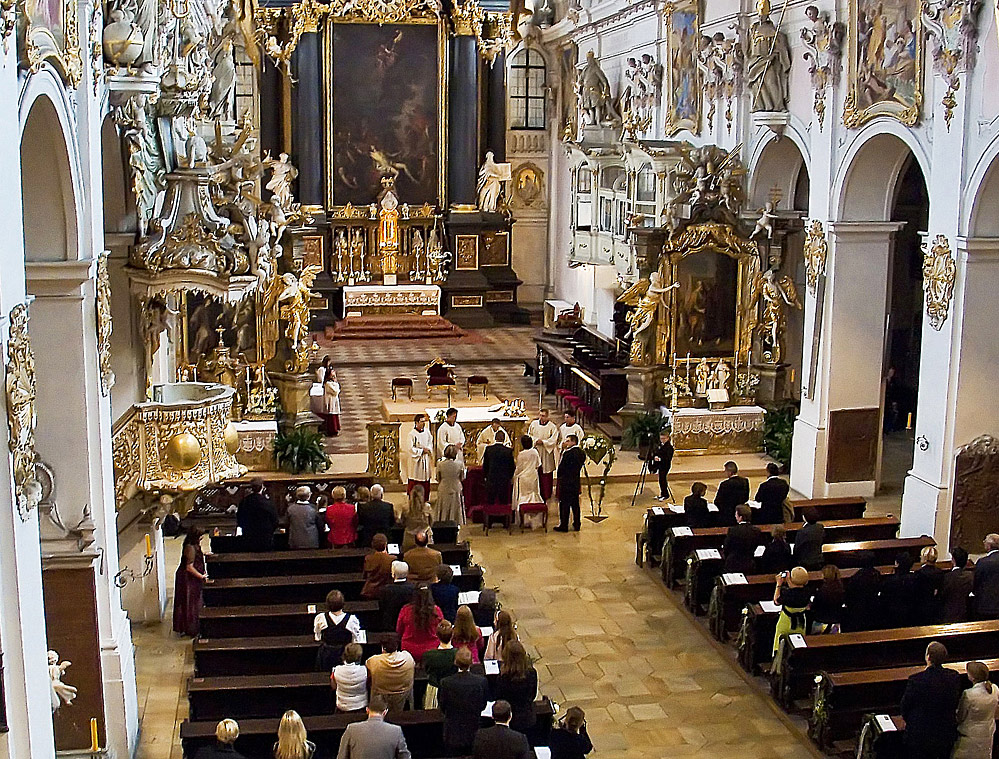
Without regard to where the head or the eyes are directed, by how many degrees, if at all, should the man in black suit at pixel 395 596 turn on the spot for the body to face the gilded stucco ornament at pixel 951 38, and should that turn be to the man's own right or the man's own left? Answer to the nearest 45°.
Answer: approximately 45° to the man's own right

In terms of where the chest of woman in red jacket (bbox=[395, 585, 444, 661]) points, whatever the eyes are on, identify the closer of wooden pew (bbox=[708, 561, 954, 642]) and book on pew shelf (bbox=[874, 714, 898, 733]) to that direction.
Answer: the wooden pew

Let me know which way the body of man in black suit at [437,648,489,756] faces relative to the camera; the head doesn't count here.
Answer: away from the camera

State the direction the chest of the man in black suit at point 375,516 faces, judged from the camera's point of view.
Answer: away from the camera

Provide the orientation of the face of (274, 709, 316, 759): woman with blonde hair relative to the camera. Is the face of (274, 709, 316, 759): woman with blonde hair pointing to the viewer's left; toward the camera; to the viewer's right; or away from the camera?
away from the camera

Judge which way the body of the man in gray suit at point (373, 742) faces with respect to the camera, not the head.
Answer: away from the camera

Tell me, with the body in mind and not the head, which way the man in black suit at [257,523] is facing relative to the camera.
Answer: away from the camera

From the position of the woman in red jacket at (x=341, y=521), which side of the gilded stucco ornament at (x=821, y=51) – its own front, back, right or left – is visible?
front

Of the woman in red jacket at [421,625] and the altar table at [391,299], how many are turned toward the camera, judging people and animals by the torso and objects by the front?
1

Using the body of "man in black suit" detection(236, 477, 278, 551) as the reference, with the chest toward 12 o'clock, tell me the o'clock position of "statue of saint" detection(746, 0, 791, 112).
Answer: The statue of saint is roughly at 2 o'clock from the man in black suit.

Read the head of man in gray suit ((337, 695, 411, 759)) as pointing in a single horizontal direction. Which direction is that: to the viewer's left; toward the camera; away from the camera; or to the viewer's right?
away from the camera

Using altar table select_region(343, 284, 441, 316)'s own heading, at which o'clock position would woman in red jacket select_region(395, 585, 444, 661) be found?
The woman in red jacket is roughly at 12 o'clock from the altar table.

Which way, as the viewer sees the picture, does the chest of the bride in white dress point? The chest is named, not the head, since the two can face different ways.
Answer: away from the camera

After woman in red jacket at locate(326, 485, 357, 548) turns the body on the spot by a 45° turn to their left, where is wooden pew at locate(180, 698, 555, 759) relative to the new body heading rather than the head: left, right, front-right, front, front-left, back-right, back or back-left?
back-left

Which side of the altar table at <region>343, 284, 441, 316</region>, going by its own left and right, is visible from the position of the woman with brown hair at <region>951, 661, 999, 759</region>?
front

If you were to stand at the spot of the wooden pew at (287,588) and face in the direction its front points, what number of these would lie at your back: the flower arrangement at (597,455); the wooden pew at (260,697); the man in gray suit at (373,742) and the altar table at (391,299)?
2

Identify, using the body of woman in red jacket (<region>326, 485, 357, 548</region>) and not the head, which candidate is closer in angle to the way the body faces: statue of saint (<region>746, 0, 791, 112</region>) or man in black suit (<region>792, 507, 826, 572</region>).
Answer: the statue of saint

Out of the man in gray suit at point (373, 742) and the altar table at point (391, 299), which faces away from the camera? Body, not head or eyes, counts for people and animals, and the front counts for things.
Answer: the man in gray suit

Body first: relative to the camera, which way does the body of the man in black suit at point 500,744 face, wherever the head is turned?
away from the camera
